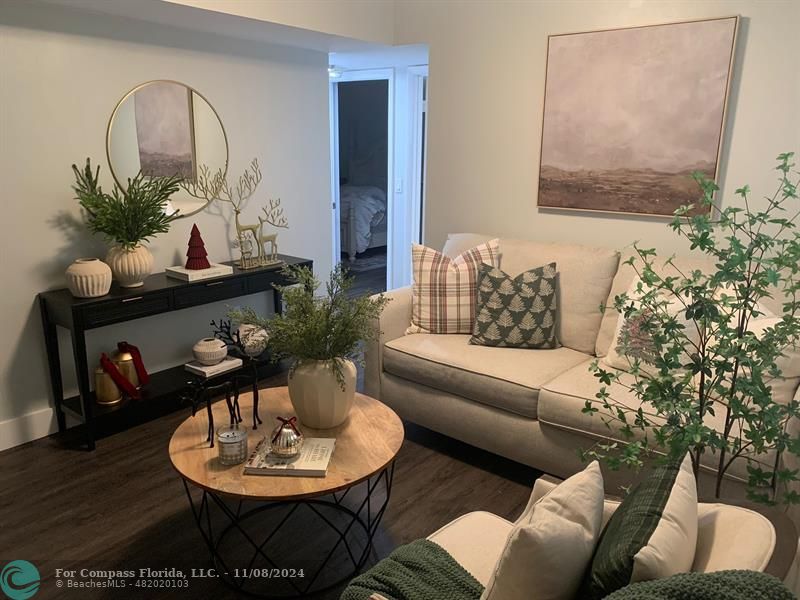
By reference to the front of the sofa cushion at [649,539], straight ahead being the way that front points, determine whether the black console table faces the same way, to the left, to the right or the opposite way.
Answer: the opposite way

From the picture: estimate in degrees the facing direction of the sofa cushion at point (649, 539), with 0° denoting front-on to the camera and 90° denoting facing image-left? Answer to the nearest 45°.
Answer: approximately 90°

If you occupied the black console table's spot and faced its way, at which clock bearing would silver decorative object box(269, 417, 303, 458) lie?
The silver decorative object is roughly at 1 o'clock from the black console table.

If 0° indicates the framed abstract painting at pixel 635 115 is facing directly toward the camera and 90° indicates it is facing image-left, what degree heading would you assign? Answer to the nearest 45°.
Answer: approximately 45°

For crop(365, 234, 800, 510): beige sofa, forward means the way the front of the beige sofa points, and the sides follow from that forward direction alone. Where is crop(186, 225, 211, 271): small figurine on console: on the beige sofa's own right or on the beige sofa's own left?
on the beige sofa's own right

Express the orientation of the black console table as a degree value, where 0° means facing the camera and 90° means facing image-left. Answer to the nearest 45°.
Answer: approximately 315°

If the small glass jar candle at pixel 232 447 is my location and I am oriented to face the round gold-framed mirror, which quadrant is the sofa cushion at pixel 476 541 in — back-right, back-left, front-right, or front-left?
back-right
